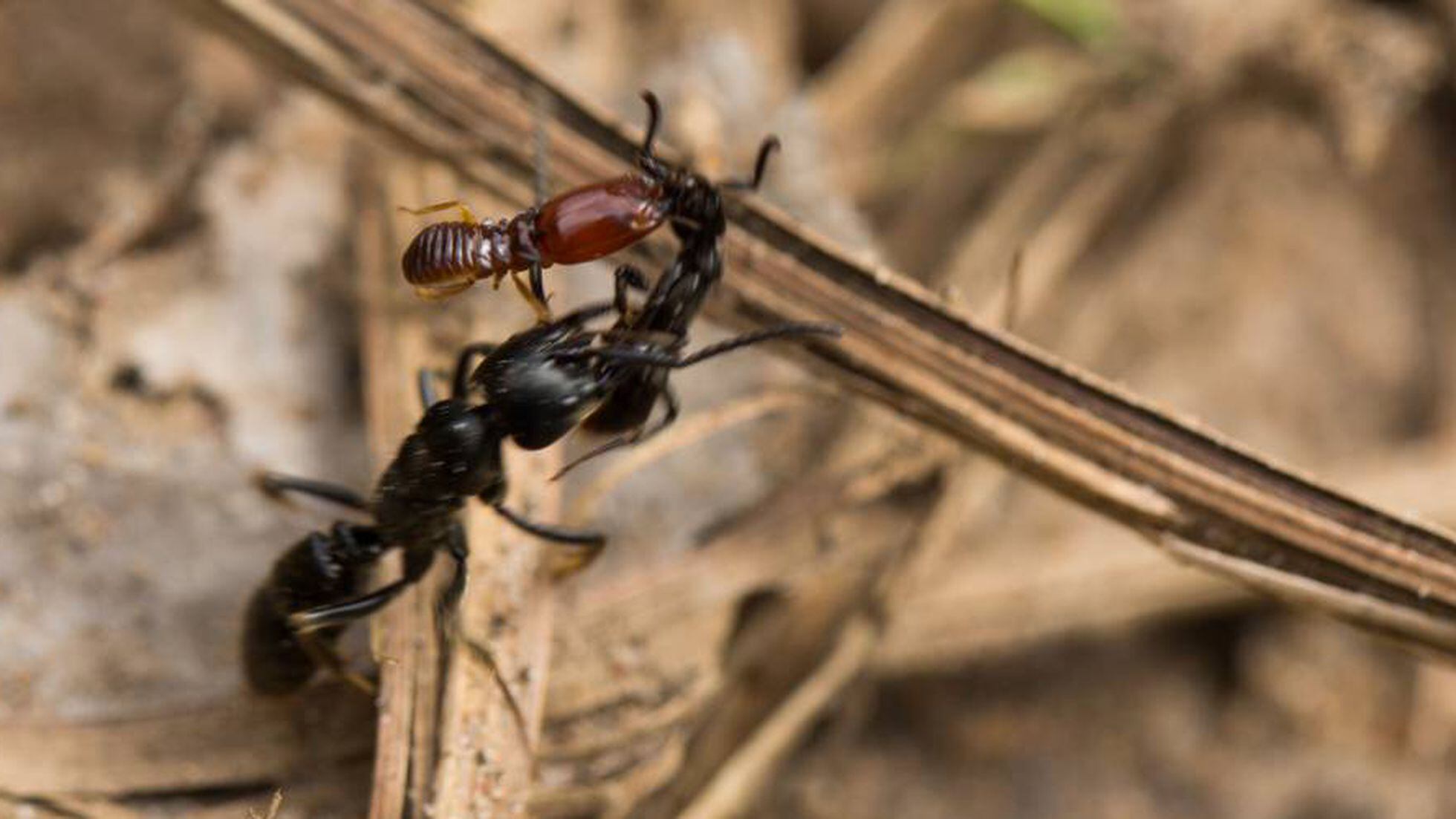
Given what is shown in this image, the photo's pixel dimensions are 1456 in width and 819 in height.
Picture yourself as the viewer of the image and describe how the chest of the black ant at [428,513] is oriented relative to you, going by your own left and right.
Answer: facing away from the viewer and to the right of the viewer

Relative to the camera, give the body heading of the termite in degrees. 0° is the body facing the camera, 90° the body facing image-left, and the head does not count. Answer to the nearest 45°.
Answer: approximately 270°
